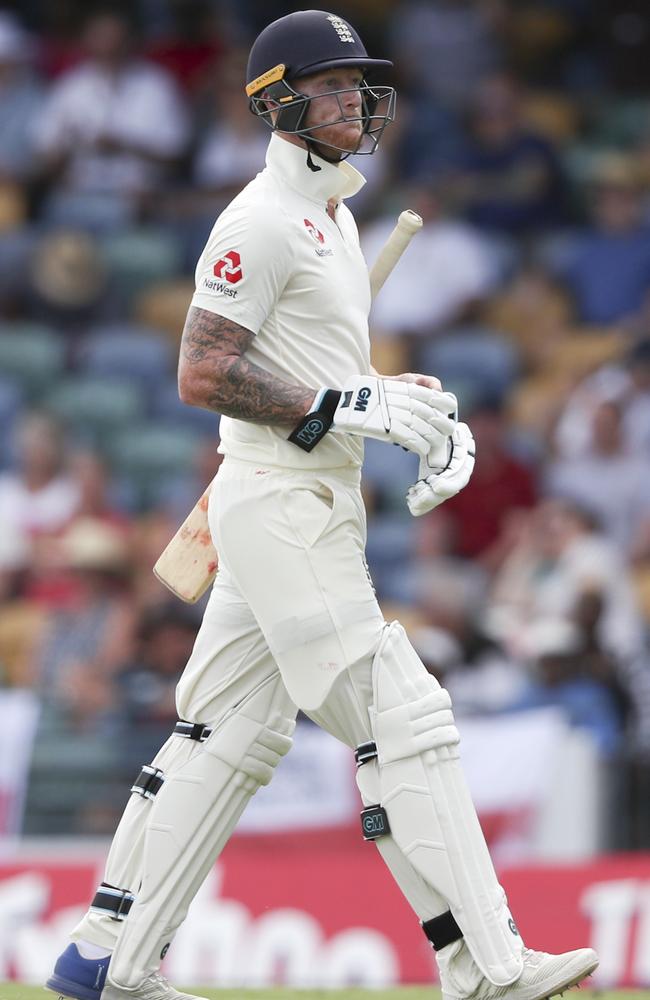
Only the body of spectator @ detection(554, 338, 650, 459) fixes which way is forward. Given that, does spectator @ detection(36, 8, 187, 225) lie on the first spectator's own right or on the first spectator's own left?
on the first spectator's own right

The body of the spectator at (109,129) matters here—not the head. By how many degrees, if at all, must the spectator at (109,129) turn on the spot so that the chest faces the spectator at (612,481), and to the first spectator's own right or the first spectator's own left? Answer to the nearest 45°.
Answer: approximately 45° to the first spectator's own left

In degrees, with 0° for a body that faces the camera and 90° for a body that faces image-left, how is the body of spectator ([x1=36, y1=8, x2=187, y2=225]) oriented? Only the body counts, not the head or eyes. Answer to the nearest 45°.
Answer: approximately 0°

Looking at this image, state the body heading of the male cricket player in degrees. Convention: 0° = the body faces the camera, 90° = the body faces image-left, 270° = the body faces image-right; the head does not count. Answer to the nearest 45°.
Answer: approximately 270°

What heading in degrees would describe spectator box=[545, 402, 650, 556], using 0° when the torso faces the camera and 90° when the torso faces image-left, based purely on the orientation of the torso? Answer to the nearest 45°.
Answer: approximately 0°
